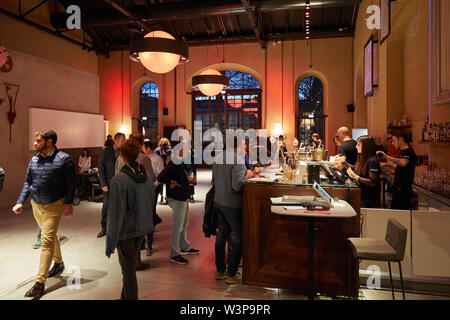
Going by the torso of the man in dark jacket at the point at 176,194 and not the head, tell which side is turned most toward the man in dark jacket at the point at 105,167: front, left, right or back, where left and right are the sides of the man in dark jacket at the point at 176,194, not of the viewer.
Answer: back

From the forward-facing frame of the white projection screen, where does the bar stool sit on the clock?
The bar stool is roughly at 1 o'clock from the white projection screen.

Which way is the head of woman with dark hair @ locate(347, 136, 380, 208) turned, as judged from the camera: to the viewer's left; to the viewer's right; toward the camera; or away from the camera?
to the viewer's left

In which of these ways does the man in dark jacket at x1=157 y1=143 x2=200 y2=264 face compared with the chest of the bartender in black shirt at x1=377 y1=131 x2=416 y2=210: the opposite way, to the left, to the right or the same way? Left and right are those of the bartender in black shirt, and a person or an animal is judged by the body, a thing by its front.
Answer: the opposite way

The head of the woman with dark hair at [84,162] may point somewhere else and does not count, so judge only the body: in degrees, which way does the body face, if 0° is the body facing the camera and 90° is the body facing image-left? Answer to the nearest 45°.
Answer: approximately 0°

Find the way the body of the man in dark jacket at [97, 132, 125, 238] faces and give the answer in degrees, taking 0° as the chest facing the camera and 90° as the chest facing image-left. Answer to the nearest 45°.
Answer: approximately 315°

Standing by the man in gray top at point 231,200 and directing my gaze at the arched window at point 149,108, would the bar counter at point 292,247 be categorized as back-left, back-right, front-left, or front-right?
back-right

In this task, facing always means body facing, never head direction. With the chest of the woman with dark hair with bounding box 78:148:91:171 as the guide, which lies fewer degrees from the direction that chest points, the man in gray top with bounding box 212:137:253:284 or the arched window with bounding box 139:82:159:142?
the man in gray top

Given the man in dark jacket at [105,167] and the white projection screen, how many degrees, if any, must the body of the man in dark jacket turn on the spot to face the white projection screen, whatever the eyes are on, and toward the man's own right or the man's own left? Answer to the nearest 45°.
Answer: approximately 135° to the man's own left
